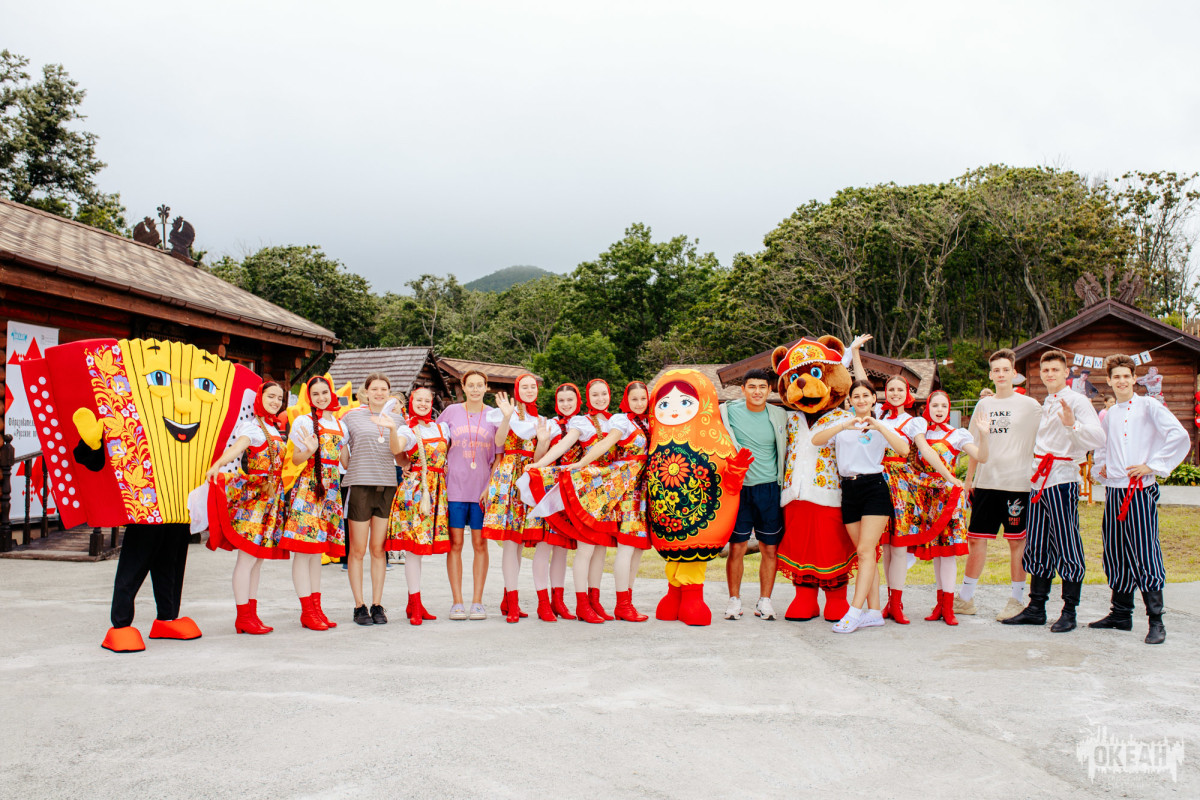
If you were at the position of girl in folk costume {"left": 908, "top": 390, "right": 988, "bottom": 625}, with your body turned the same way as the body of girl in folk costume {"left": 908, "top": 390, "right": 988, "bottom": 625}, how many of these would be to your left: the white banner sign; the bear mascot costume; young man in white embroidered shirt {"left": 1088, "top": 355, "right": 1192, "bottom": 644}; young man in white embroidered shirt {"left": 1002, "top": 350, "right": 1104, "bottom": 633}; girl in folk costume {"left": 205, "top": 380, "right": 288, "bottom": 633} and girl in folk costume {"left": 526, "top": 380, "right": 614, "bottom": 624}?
2

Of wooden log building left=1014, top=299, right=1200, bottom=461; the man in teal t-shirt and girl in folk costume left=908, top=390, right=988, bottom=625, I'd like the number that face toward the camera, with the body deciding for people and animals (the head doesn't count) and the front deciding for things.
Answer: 3

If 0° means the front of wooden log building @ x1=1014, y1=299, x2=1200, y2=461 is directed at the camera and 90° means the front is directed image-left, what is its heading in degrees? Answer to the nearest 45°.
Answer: approximately 0°

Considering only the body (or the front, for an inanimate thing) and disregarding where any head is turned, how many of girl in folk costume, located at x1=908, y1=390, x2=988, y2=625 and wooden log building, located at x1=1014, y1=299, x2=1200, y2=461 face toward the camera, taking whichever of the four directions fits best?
2

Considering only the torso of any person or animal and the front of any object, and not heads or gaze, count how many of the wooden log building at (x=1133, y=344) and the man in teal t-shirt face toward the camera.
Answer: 2

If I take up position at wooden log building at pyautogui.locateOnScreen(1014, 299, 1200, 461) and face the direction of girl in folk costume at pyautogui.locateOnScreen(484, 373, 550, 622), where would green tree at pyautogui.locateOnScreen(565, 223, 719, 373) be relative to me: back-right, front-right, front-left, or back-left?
back-right

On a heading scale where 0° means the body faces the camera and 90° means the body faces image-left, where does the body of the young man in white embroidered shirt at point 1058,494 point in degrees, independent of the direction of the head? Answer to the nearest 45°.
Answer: approximately 45°
